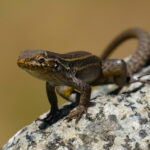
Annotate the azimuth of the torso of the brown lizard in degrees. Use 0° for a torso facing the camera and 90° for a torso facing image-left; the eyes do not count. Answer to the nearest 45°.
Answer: approximately 45°
